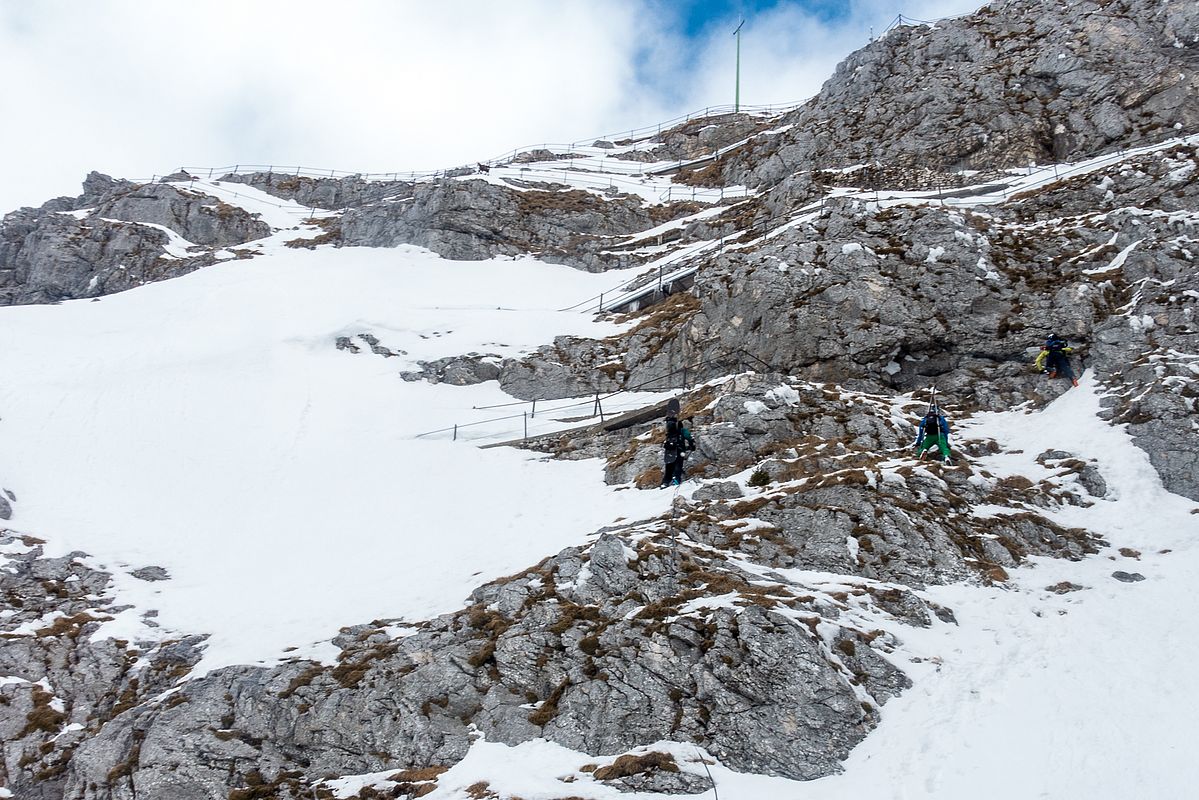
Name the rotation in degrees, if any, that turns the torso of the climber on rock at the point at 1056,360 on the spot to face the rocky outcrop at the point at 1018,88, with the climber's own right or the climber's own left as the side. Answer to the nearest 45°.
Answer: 0° — they already face it

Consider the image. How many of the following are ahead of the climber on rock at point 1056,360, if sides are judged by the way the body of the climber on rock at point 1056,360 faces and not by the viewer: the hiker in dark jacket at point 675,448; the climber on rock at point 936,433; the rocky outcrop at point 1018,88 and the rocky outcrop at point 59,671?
1

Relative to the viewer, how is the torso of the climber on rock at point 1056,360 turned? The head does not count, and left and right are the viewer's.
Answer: facing away from the viewer

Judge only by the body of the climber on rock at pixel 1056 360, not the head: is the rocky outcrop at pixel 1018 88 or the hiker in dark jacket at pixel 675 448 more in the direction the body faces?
the rocky outcrop

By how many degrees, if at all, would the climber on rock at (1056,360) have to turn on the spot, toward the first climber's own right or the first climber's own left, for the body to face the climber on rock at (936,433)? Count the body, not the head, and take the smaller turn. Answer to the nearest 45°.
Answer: approximately 135° to the first climber's own left

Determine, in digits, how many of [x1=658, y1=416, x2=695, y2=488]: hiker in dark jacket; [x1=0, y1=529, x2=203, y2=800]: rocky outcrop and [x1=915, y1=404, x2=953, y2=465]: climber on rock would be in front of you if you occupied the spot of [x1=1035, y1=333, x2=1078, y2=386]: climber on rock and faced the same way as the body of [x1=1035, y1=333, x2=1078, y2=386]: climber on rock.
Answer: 0

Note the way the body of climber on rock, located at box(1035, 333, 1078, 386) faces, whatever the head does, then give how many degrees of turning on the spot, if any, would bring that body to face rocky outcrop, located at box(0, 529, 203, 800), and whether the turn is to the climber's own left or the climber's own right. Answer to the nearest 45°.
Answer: approximately 135° to the climber's own left

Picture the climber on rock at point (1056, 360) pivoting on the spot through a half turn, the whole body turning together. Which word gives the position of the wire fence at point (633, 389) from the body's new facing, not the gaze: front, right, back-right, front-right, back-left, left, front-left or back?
right

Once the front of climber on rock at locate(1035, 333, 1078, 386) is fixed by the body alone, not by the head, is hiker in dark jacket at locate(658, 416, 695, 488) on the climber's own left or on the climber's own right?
on the climber's own left

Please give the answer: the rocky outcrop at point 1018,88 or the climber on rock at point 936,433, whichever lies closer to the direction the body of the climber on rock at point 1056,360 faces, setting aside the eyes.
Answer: the rocky outcrop

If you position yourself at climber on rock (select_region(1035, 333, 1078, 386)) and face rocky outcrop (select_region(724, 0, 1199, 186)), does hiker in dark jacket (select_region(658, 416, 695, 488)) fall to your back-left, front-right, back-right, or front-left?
back-left
